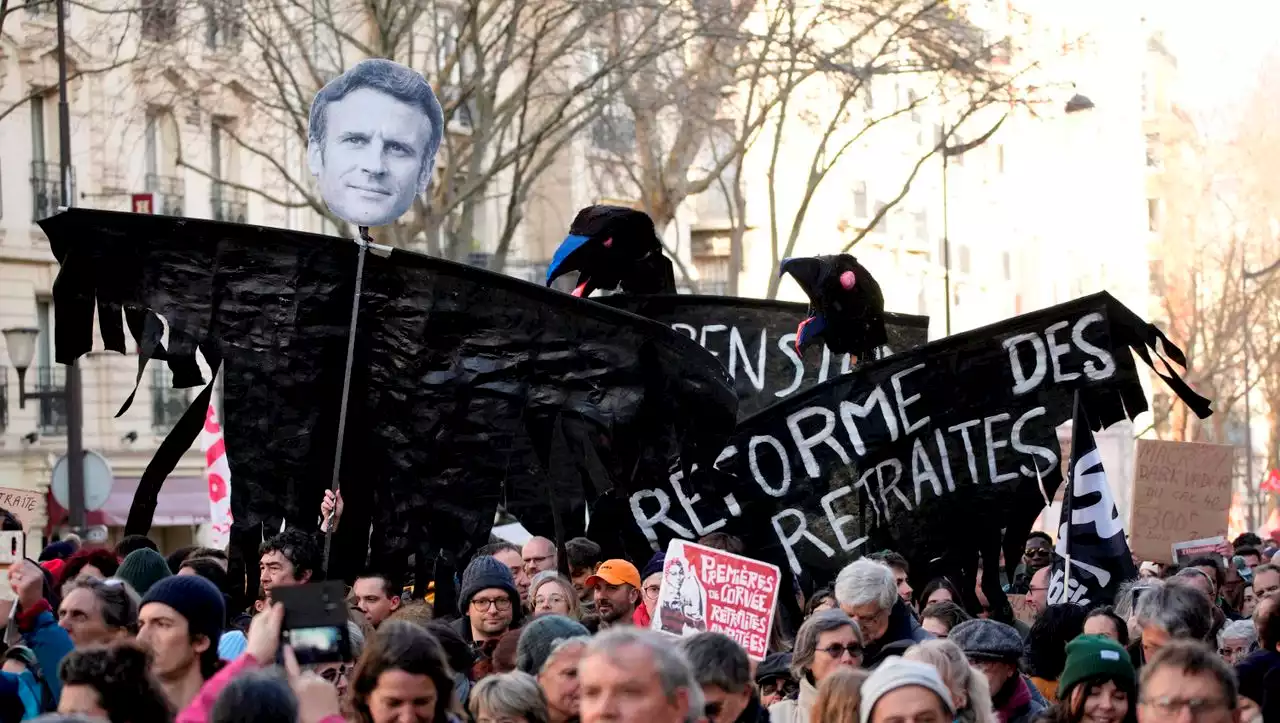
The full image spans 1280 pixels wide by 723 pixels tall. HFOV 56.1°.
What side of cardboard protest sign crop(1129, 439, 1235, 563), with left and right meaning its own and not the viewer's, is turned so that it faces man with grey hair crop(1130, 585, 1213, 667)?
front

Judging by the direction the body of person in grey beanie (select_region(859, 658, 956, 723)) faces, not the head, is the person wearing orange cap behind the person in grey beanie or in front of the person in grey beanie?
behind

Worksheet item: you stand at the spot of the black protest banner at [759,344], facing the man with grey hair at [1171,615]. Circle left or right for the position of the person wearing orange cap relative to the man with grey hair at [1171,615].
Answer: right

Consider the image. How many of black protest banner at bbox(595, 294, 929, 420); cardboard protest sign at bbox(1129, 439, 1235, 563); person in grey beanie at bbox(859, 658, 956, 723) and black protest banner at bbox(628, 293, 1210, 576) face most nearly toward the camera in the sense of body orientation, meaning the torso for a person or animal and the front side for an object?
4

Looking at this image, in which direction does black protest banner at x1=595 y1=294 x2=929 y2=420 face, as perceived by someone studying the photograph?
facing the viewer

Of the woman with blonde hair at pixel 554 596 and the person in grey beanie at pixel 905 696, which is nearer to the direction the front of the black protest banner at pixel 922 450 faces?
the person in grey beanie

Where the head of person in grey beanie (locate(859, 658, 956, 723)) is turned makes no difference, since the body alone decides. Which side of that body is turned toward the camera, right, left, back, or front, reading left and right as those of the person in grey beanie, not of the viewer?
front

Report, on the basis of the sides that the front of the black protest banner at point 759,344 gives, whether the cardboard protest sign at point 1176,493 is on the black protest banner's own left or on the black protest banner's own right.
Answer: on the black protest banner's own left

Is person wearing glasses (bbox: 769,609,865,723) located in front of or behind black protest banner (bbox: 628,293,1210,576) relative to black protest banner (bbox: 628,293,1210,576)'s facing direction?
in front

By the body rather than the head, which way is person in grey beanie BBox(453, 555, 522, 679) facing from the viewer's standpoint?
toward the camera

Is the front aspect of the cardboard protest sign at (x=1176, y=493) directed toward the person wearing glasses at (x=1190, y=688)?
yes

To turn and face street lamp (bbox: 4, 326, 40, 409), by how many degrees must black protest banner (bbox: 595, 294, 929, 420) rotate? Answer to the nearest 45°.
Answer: approximately 135° to its right
